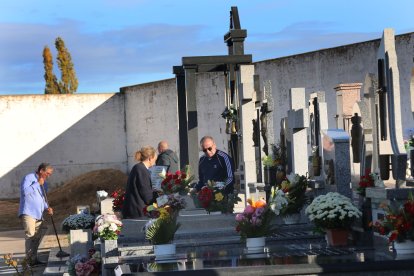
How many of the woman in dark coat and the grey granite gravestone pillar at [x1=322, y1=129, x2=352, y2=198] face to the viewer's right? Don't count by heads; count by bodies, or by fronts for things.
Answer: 1

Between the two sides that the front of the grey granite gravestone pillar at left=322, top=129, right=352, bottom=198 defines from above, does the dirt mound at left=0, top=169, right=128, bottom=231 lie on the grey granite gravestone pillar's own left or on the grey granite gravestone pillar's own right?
on the grey granite gravestone pillar's own right

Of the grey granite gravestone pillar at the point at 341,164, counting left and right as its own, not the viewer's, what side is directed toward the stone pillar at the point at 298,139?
right

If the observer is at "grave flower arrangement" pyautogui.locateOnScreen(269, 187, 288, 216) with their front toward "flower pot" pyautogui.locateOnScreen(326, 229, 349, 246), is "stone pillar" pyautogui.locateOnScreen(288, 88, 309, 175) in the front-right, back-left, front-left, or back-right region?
back-left

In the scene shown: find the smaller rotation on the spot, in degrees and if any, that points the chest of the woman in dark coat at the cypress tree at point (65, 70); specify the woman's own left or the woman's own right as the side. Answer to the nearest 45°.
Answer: approximately 90° to the woman's own left

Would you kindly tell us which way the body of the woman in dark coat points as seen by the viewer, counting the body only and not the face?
to the viewer's right

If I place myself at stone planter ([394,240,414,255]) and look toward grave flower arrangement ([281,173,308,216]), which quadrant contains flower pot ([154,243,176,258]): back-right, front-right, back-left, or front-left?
front-left

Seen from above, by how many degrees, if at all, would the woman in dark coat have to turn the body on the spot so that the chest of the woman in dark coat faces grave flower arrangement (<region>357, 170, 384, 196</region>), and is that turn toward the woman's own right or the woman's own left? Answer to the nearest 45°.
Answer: approximately 45° to the woman's own right

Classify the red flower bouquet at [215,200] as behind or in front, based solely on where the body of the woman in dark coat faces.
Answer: in front

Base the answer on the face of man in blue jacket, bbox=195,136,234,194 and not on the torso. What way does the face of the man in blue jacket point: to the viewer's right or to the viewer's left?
to the viewer's left

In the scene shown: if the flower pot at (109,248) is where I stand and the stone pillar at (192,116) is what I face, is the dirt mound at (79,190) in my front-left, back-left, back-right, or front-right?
front-left

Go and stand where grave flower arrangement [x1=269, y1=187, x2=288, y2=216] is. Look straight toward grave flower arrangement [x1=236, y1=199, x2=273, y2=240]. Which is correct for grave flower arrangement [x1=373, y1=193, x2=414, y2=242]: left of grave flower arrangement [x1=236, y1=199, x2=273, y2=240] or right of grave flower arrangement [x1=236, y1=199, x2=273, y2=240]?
left

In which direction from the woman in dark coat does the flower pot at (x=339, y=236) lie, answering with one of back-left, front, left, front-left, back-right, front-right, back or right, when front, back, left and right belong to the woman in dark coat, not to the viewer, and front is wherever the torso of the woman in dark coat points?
front-right
